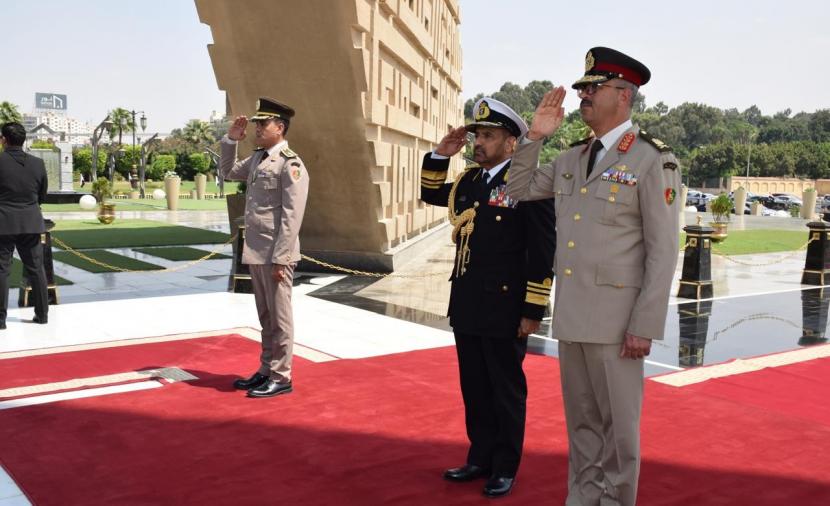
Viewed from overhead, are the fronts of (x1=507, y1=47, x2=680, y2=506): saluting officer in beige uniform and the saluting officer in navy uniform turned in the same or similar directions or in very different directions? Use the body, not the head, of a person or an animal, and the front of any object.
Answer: same or similar directions

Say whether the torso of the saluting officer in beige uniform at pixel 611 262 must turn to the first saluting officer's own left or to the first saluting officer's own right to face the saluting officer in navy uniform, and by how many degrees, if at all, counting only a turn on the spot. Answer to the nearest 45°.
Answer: approximately 90° to the first saluting officer's own right

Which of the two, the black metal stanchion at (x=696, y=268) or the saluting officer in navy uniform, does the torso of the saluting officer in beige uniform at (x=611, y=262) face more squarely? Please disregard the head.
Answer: the saluting officer in navy uniform

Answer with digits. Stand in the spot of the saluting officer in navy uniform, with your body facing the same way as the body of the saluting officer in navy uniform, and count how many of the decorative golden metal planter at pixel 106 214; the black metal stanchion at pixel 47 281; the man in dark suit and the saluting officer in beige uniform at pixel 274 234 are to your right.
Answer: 4

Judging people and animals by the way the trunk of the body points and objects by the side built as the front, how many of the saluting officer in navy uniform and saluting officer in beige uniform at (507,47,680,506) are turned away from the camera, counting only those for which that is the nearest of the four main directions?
0

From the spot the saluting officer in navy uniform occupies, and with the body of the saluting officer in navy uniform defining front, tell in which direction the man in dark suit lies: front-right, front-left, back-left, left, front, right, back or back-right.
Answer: right

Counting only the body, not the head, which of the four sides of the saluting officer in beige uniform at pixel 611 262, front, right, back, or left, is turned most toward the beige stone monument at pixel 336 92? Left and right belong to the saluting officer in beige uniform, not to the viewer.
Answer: right

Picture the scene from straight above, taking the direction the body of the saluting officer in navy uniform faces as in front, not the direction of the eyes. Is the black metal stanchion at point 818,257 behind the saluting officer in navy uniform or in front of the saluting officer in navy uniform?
behind

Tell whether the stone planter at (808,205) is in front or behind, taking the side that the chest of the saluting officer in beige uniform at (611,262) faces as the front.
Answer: behind

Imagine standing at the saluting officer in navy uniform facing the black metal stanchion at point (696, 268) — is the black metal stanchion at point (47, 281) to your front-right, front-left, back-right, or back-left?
front-left

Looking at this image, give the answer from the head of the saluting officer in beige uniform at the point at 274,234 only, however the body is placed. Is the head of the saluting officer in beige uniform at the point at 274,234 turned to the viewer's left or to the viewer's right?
to the viewer's left
